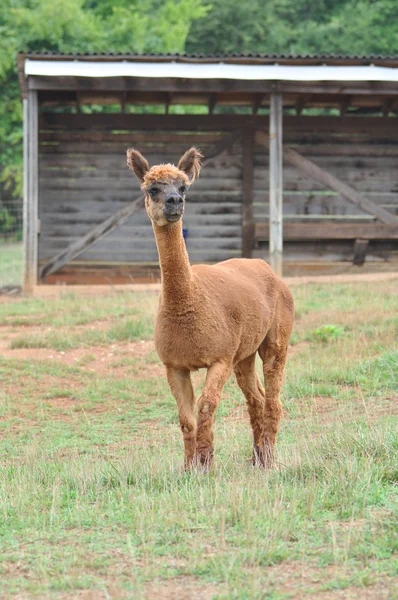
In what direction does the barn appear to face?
toward the camera

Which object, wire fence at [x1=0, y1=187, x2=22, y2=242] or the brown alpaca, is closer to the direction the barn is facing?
the brown alpaca

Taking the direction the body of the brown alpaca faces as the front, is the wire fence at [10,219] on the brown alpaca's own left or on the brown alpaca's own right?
on the brown alpaca's own right

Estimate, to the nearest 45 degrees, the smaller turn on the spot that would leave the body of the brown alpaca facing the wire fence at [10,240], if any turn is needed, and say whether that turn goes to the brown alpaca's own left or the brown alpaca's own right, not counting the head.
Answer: approximately 135° to the brown alpaca's own right

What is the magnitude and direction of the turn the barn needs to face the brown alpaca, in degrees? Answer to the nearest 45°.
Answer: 0° — it already faces it

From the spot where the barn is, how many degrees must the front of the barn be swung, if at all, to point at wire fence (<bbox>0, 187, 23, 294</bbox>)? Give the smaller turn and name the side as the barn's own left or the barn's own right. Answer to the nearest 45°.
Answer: approximately 135° to the barn's own right

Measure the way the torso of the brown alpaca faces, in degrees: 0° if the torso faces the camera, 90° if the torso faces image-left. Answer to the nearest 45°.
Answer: approximately 45°

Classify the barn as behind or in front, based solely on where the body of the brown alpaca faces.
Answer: behind

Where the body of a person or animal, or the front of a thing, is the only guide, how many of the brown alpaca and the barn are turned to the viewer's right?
0
